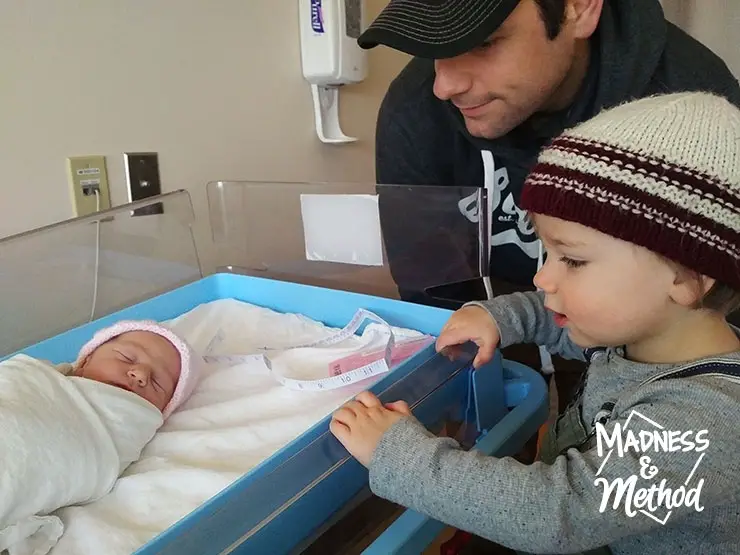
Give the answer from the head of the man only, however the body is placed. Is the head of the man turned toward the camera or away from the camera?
toward the camera

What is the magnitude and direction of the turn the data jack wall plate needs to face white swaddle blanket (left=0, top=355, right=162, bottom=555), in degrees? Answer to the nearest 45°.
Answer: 0° — it already faces it

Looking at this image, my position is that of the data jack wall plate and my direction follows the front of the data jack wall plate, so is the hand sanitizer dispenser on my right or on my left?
on my left

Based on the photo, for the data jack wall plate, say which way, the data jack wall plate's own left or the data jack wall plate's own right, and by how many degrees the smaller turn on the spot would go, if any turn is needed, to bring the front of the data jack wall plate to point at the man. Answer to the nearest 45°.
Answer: approximately 45° to the data jack wall plate's own left

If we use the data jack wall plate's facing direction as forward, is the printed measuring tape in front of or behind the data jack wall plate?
in front

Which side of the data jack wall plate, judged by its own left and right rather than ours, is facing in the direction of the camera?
front

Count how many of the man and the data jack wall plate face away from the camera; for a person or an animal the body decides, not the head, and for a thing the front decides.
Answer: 0

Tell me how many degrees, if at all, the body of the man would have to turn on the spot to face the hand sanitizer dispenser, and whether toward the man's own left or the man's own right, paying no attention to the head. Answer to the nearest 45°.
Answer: approximately 90° to the man's own right
